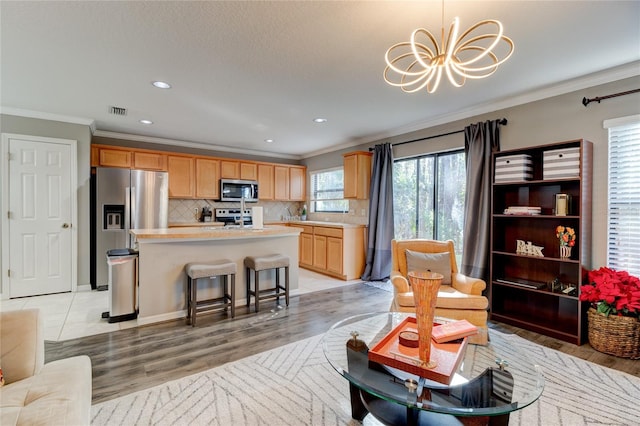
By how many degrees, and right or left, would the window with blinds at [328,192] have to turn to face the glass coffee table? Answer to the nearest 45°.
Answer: approximately 45° to its left

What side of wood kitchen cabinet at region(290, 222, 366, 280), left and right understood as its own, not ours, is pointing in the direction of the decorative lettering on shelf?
left

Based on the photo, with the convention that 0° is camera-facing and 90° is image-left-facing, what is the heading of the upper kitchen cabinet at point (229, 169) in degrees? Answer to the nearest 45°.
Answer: approximately 0°

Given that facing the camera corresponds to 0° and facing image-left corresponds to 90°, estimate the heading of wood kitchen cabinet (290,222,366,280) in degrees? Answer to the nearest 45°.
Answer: approximately 45°

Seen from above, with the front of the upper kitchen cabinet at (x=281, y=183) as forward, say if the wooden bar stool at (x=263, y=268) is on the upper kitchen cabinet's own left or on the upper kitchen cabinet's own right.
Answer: on the upper kitchen cabinet's own right

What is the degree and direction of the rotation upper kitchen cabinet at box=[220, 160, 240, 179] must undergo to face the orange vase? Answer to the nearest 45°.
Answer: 0° — it already faces it

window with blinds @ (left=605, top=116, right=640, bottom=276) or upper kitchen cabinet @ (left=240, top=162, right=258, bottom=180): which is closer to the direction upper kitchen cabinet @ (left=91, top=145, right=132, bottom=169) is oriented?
the window with blinds

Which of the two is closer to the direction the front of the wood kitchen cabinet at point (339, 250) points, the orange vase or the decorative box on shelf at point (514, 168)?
the orange vase

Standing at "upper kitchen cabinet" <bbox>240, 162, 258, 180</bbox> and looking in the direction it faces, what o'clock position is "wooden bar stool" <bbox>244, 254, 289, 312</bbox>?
The wooden bar stool is roughly at 12 o'clock from the upper kitchen cabinet.

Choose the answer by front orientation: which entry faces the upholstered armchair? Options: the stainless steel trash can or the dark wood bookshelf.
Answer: the dark wood bookshelf
